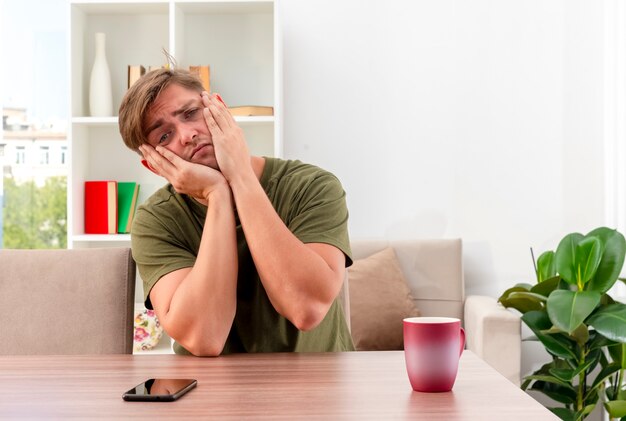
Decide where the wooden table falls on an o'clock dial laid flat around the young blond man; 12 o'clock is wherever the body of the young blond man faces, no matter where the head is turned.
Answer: The wooden table is roughly at 12 o'clock from the young blond man.

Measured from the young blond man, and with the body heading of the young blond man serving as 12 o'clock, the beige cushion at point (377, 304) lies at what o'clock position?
The beige cushion is roughly at 7 o'clock from the young blond man.

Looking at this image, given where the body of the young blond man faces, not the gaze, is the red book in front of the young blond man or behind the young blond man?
behind

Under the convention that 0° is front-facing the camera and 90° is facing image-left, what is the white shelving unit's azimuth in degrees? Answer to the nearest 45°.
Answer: approximately 0°

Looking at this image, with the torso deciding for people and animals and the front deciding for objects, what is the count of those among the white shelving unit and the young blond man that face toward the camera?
2

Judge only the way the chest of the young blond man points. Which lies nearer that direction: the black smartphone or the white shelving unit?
the black smartphone

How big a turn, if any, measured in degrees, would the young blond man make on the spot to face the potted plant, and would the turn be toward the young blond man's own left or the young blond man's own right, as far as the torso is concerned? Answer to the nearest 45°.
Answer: approximately 135° to the young blond man's own left

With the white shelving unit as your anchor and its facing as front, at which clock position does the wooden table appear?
The wooden table is roughly at 12 o'clock from the white shelving unit.

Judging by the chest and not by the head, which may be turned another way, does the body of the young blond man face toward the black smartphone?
yes
